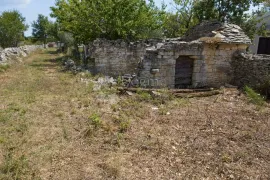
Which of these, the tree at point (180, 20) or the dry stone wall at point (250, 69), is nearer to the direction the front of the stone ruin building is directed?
the dry stone wall

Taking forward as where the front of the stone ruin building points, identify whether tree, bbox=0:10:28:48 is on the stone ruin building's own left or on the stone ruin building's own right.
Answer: on the stone ruin building's own right

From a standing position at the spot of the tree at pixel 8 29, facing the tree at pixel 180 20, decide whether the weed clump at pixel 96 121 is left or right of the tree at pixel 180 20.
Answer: right

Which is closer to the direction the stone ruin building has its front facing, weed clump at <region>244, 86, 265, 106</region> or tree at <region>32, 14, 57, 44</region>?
the weed clump

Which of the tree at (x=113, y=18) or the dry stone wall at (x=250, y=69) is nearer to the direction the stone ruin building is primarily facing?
the dry stone wall

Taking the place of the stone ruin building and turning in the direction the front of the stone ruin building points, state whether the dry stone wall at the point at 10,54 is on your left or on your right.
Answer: on your right

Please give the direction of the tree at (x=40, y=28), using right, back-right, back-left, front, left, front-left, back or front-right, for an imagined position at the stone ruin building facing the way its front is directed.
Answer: back-right

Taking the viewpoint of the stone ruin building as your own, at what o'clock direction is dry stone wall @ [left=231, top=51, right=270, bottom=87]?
The dry stone wall is roughly at 9 o'clock from the stone ruin building.

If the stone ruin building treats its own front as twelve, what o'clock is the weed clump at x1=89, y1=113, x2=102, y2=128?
The weed clump is roughly at 1 o'clock from the stone ruin building.

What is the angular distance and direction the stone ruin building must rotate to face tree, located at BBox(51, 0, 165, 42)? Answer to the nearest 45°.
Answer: approximately 135° to its right

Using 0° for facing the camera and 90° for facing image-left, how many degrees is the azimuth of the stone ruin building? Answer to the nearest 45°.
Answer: approximately 0°

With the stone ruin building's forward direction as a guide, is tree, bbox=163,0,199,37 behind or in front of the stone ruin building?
behind
